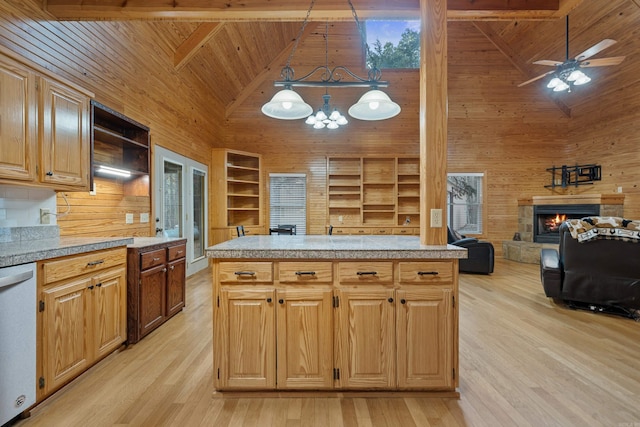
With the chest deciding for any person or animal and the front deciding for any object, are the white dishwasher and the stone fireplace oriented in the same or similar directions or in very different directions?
very different directions

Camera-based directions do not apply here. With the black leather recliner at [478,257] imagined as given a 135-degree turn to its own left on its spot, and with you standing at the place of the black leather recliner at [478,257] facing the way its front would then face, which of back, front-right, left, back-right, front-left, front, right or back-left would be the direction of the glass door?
left

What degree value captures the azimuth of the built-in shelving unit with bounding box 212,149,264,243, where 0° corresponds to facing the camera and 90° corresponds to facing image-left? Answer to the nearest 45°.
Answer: approximately 315°

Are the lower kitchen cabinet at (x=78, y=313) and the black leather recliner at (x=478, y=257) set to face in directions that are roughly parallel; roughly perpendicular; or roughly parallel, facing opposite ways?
roughly parallel

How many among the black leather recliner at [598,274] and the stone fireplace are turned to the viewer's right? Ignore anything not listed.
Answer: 0

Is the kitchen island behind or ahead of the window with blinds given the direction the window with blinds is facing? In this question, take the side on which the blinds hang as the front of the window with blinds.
ahead

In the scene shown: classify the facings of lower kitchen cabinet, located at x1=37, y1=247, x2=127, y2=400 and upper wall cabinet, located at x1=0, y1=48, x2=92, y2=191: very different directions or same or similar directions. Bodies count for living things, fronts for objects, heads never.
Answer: same or similar directions

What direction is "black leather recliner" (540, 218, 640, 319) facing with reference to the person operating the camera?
facing away from the viewer

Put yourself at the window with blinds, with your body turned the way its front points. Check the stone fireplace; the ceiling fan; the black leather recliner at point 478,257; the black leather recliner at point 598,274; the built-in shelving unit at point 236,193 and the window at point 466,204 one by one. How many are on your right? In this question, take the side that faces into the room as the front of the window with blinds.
1

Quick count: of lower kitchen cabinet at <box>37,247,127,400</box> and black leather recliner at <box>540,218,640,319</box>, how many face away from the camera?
1

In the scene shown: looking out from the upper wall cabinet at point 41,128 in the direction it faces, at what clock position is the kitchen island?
The kitchen island is roughly at 12 o'clock from the upper wall cabinet.

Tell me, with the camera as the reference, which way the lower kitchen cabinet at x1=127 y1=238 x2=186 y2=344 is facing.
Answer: facing the viewer and to the right of the viewer

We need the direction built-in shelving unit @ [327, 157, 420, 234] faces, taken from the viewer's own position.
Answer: facing the viewer

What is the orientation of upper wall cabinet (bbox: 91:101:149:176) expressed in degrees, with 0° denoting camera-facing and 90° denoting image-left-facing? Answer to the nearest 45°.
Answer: approximately 315°

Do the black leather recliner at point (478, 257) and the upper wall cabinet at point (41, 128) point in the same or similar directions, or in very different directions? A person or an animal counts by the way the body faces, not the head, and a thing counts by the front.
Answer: same or similar directions

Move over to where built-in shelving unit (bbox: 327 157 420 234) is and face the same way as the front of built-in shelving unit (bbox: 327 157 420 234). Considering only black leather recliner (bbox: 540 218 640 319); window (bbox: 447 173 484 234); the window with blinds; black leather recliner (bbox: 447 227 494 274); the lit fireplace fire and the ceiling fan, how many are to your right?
1

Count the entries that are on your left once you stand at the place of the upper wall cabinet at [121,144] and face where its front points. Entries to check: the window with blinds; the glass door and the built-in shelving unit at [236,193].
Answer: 3

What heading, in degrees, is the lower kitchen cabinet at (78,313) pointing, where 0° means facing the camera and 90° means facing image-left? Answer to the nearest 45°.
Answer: approximately 315°
